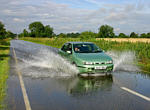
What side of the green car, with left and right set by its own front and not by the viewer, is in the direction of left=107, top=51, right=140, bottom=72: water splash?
left

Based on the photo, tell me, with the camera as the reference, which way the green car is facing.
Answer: facing the viewer and to the right of the viewer
